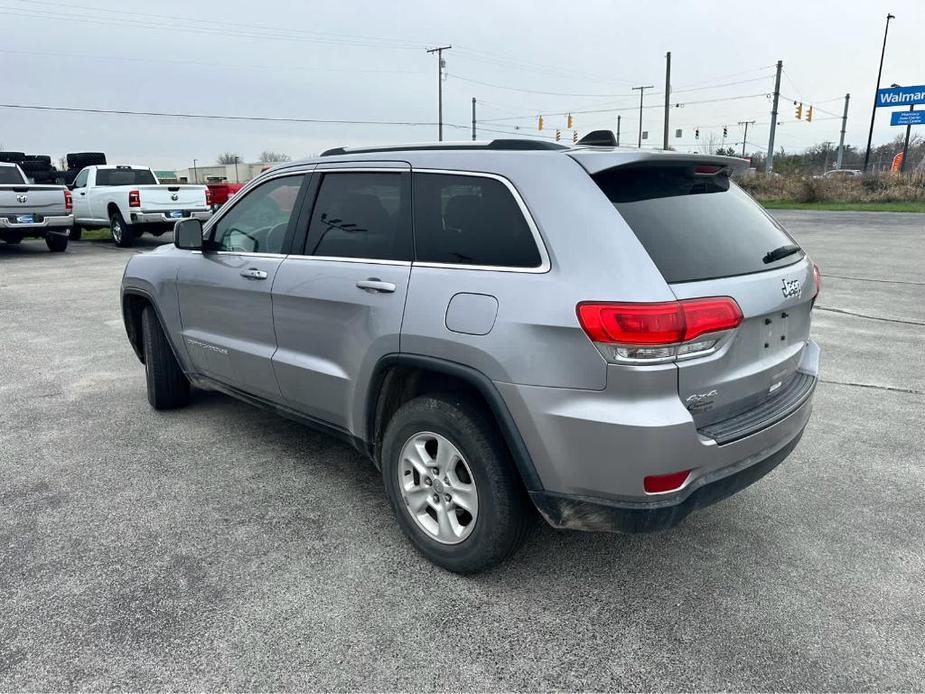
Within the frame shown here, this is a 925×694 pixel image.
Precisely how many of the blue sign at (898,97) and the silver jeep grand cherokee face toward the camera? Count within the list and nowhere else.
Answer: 1

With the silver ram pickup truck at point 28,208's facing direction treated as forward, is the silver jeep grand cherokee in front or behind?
behind

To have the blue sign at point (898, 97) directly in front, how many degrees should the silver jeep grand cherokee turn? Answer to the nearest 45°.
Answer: approximately 90° to its right

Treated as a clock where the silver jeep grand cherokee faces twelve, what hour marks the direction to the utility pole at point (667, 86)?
The utility pole is roughly at 2 o'clock from the silver jeep grand cherokee.

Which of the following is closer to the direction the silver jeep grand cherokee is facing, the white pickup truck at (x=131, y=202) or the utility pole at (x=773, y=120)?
the white pickup truck

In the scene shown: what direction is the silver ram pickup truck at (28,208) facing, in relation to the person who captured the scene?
facing away from the viewer and to the left of the viewer

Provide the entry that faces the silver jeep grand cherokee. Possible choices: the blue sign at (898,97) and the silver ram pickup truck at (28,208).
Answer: the blue sign

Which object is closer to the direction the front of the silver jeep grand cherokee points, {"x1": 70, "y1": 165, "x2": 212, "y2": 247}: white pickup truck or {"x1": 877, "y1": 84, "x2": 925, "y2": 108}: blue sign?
the white pickup truck
